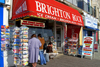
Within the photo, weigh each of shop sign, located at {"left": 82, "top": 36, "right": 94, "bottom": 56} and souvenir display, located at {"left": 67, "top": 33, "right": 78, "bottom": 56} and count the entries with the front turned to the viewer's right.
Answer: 0

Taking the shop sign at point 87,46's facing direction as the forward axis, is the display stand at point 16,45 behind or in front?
in front

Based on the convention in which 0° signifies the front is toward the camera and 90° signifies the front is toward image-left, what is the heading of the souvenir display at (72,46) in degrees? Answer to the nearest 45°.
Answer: approximately 45°

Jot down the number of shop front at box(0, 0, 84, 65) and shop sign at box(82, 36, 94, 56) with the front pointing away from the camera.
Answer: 0

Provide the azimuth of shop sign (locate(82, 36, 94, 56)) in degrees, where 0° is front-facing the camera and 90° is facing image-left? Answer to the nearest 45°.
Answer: approximately 0°

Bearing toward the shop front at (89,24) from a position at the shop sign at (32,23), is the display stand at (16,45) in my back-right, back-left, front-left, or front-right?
back-right

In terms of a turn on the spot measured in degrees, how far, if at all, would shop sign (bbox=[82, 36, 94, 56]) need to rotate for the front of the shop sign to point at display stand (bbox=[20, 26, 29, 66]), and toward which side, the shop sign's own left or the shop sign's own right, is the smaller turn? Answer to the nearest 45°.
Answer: approximately 45° to the shop sign's own right

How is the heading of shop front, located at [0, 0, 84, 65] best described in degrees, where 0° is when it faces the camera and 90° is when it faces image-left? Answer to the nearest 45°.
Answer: approximately 315°
